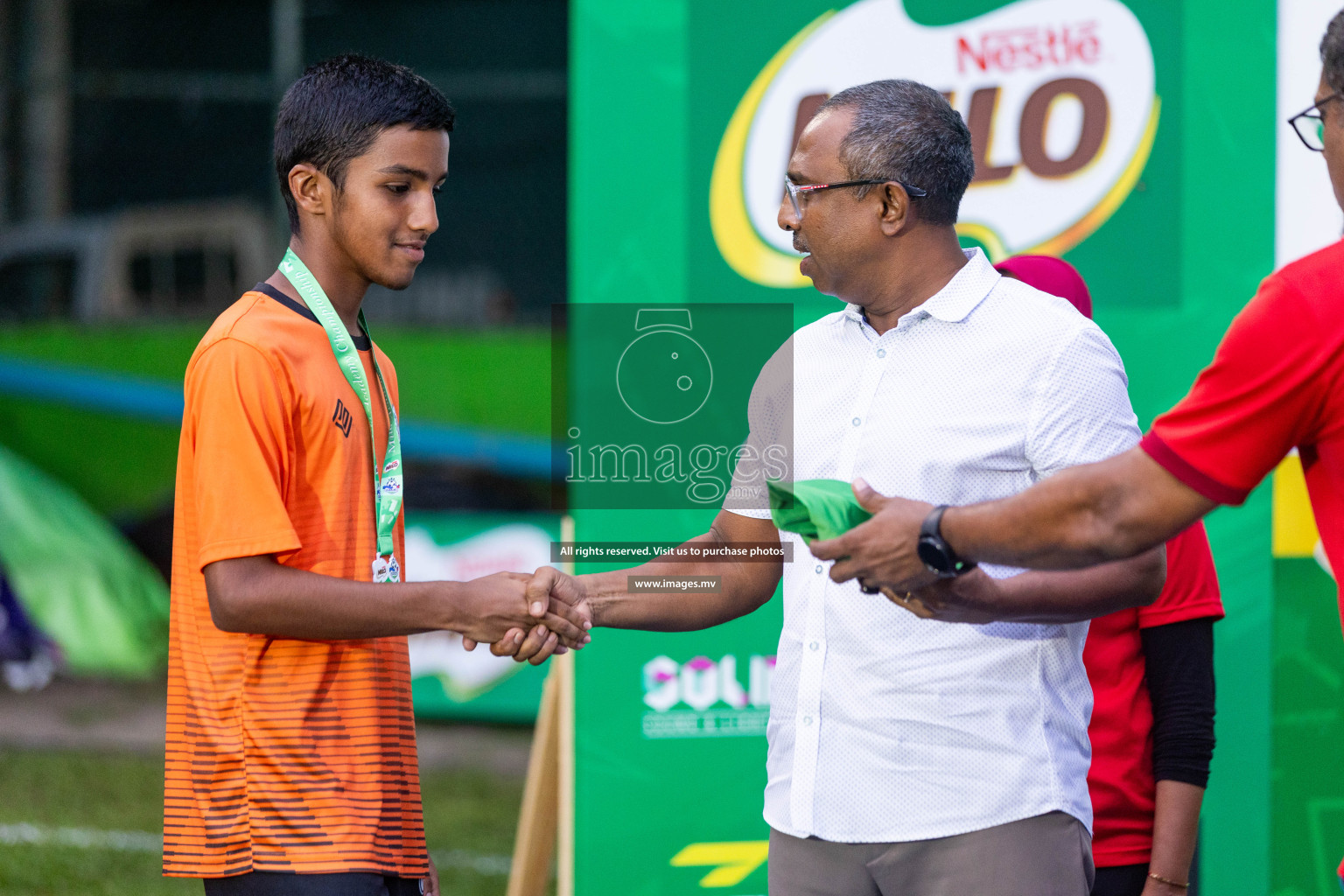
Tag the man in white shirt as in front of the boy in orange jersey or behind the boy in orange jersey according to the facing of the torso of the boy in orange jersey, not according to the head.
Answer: in front

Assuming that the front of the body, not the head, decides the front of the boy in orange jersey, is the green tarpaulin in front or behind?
behind

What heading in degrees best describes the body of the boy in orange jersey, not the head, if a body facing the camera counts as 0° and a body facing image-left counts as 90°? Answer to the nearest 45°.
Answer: approximately 315°

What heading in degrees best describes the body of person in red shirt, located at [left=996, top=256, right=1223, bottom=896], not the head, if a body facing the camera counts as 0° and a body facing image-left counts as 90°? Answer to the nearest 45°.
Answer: approximately 45°

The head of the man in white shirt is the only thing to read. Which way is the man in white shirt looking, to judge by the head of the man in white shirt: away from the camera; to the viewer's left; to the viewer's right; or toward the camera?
to the viewer's left

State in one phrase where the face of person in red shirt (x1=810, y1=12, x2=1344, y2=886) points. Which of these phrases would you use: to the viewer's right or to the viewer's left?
to the viewer's left

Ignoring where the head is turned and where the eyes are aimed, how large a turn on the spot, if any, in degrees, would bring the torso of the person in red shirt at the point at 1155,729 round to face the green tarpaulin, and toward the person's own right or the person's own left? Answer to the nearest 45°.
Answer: approximately 90° to the person's own right

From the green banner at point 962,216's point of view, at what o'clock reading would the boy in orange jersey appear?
The boy in orange jersey is roughly at 1 o'clock from the green banner.
